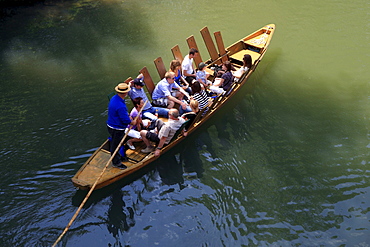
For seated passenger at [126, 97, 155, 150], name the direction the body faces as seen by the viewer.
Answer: to the viewer's right

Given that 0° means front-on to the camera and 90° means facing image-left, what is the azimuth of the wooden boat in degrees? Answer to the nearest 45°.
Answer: approximately 225°

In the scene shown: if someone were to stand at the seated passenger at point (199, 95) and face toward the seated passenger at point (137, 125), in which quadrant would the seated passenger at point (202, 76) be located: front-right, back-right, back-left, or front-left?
back-right

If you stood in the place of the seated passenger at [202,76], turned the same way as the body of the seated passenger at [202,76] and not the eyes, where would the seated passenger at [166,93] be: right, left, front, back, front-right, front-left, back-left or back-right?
back-right

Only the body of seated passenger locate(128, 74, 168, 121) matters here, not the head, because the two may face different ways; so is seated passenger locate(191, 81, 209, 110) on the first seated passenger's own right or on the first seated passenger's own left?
on the first seated passenger's own left

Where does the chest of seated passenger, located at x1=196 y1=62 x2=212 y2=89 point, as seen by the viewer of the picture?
to the viewer's right
